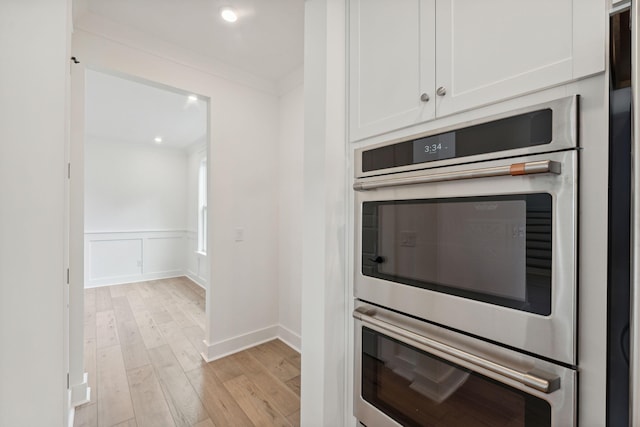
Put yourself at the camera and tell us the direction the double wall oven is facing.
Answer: facing the viewer and to the left of the viewer

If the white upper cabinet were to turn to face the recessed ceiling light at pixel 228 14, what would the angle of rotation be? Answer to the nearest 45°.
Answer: approximately 45° to its right

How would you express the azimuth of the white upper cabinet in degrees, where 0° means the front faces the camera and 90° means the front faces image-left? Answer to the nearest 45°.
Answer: approximately 45°

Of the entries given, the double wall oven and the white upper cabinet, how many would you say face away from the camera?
0

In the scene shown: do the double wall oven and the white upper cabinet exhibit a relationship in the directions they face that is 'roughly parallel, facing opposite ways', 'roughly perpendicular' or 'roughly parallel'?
roughly parallel
